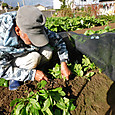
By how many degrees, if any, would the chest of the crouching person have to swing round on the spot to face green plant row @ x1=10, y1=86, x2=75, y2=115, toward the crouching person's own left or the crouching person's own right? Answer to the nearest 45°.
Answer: approximately 45° to the crouching person's own right

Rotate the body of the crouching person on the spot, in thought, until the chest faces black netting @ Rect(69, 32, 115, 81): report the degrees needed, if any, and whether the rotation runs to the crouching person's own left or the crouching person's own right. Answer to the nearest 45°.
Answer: approximately 45° to the crouching person's own left

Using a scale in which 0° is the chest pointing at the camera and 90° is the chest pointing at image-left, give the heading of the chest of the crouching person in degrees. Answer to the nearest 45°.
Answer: approximately 315°
